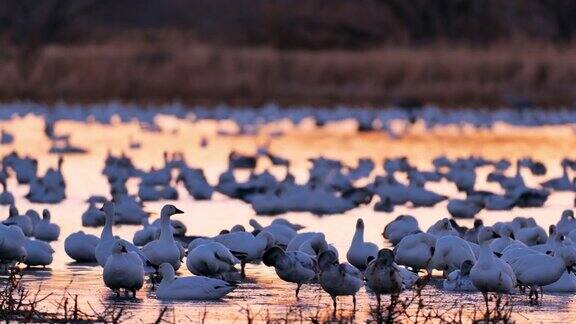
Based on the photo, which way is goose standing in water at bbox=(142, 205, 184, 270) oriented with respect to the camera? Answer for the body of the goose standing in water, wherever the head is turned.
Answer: to the viewer's right

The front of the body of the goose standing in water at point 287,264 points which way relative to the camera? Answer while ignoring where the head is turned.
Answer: to the viewer's left

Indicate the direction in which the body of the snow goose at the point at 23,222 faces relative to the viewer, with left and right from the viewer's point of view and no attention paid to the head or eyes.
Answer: facing to the left of the viewer

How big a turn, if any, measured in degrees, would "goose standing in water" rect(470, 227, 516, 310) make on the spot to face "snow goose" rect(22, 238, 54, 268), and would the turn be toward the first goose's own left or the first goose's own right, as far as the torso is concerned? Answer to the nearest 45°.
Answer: approximately 45° to the first goose's own right
